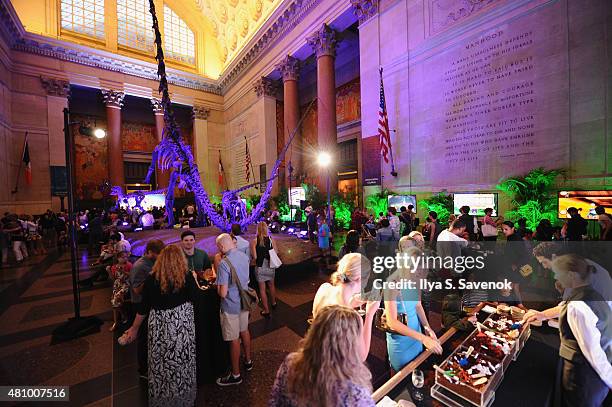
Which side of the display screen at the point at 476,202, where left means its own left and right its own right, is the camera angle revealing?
front

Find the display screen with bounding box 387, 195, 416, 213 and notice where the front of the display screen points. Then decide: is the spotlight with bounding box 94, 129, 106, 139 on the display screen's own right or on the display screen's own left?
on the display screen's own right

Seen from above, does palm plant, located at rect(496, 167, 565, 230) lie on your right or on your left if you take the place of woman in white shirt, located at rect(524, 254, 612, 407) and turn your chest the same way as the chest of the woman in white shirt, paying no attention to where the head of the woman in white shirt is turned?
on your right

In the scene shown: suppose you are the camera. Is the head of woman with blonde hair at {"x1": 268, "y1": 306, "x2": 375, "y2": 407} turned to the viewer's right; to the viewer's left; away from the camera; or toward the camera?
away from the camera

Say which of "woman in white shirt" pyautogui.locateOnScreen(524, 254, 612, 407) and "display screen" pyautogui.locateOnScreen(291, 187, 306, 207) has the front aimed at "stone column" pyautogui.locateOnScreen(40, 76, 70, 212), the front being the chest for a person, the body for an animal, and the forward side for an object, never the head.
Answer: the woman in white shirt

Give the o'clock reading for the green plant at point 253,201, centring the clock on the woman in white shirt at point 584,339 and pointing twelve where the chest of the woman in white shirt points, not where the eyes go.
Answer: The green plant is roughly at 1 o'clock from the woman in white shirt.

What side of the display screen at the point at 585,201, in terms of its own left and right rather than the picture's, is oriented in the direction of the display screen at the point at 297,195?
right

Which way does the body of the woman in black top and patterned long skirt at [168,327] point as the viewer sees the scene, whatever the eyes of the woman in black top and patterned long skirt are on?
away from the camera

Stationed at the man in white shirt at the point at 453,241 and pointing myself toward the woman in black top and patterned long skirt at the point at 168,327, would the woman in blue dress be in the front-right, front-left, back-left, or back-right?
front-left

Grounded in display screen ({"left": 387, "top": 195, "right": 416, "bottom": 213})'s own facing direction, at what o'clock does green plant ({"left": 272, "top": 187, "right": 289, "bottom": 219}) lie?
The green plant is roughly at 4 o'clock from the display screen.

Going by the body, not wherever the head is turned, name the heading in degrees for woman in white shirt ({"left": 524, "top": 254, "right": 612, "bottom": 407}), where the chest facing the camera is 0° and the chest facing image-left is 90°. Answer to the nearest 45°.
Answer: approximately 90°

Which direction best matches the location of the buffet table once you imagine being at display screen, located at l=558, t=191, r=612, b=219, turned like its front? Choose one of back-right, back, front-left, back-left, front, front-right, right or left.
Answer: front

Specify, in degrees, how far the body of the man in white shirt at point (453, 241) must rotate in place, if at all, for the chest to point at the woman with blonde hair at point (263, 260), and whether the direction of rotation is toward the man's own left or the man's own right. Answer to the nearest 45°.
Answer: approximately 135° to the man's own right

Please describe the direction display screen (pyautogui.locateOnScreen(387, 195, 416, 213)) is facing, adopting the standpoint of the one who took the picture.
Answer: facing the viewer

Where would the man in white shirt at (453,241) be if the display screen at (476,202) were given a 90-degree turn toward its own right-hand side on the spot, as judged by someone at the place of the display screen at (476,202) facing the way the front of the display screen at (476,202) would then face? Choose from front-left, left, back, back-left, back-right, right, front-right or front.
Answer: left
